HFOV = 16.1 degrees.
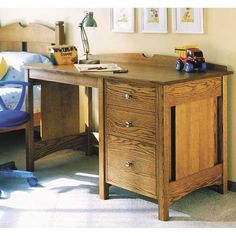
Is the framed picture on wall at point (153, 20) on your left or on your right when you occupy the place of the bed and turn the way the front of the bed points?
on your left

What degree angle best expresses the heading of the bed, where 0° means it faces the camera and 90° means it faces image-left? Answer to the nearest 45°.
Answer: approximately 45°

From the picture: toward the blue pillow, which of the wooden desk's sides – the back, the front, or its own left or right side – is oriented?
right

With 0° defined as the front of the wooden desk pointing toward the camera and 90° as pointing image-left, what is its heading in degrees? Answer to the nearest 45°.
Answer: approximately 45°
